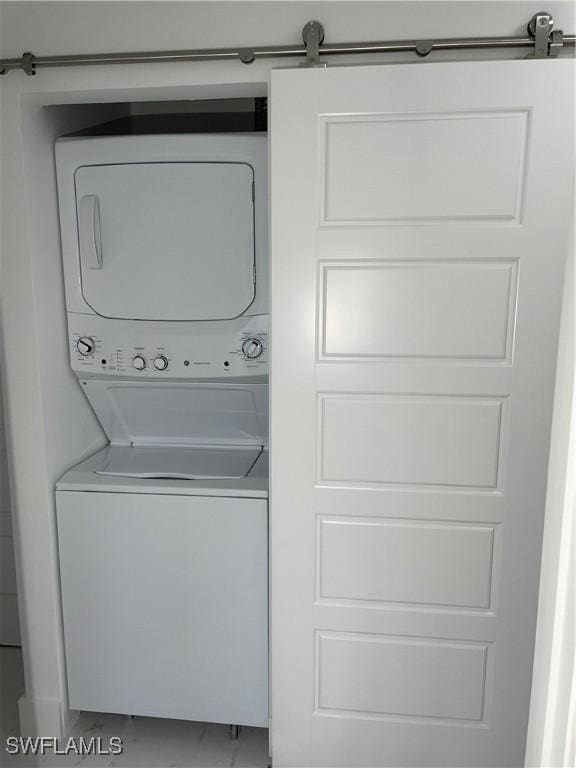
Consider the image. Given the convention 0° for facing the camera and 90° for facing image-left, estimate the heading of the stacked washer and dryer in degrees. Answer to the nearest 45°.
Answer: approximately 0°

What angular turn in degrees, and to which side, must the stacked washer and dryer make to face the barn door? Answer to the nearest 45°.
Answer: approximately 45° to its left
